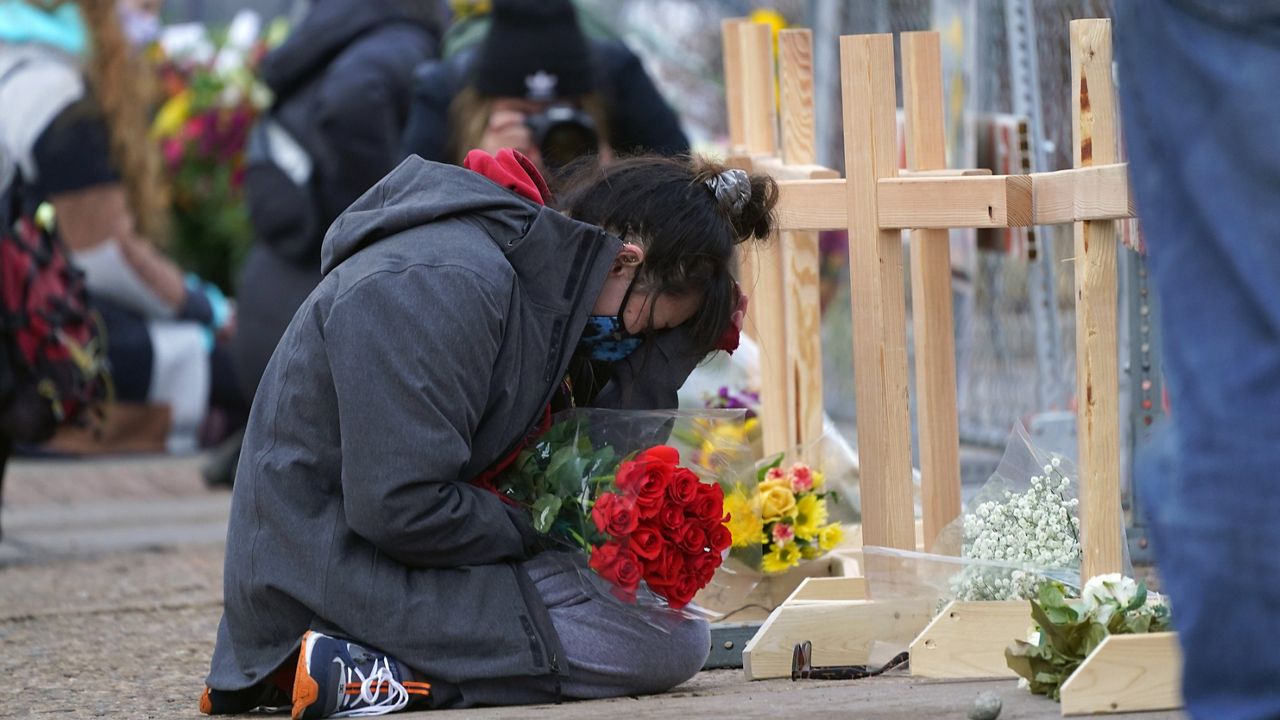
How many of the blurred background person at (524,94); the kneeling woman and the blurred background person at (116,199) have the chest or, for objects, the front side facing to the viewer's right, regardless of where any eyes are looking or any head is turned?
2

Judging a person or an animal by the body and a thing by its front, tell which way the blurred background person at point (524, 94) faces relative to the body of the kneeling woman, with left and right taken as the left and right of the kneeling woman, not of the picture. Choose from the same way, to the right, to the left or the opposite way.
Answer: to the right

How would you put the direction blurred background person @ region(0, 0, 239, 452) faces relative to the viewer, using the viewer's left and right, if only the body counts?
facing to the right of the viewer

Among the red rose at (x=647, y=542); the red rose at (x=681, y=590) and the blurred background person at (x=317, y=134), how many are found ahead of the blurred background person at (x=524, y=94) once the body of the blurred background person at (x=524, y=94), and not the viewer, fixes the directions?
2

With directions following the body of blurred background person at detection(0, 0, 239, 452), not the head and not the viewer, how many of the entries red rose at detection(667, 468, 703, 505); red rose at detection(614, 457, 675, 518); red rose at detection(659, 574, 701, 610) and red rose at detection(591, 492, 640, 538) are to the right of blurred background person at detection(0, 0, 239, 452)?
4

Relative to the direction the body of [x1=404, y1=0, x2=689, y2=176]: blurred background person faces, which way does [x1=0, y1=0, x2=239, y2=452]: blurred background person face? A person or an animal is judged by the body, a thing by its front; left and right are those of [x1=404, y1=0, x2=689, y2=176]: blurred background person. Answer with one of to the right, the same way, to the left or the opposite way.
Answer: to the left

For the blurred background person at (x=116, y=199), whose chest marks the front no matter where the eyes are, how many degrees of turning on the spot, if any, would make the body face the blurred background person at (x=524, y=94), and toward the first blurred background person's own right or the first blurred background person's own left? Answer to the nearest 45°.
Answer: approximately 45° to the first blurred background person's own right

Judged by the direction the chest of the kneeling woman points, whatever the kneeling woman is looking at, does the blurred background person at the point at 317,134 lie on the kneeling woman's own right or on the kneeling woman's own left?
on the kneeling woman's own left

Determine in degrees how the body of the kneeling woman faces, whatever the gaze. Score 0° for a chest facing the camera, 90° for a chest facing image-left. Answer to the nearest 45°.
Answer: approximately 270°

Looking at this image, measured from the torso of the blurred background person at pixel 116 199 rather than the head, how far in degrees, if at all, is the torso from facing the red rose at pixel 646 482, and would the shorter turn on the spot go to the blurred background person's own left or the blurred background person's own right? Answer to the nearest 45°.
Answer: approximately 90° to the blurred background person's own right

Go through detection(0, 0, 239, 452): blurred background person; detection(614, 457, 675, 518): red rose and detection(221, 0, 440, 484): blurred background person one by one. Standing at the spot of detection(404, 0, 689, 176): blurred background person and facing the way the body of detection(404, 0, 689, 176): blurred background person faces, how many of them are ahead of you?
1
